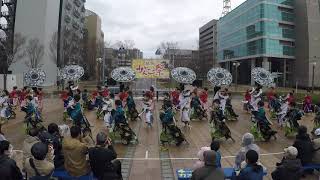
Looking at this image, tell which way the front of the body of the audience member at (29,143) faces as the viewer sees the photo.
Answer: away from the camera

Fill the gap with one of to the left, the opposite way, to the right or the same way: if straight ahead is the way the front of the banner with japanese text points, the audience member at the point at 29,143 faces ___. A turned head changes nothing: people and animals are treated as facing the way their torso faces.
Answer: the opposite way

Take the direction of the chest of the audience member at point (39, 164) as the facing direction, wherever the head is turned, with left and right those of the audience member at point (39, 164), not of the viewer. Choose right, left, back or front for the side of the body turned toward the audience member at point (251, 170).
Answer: right

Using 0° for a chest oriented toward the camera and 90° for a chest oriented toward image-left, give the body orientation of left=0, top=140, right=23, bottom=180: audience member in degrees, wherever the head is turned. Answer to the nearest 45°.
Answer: approximately 225°

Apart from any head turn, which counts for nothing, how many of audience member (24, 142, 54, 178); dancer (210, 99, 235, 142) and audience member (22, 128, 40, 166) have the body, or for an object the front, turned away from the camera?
2

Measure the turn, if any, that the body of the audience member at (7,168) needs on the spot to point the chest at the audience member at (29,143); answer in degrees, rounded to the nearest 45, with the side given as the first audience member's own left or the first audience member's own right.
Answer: approximately 45° to the first audience member's own left

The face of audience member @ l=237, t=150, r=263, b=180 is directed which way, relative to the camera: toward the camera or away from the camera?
away from the camera

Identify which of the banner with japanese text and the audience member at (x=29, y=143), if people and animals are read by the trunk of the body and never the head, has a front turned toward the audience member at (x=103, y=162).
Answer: the banner with japanese text

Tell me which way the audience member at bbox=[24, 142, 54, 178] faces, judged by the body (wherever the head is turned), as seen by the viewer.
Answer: away from the camera

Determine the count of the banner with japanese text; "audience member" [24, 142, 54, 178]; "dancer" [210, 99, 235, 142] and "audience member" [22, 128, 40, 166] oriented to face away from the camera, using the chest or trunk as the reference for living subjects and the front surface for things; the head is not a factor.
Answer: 2
